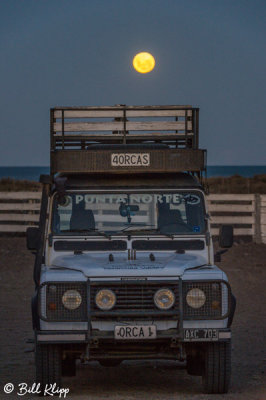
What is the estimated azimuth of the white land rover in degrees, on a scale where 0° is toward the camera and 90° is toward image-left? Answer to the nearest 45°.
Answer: approximately 0°
